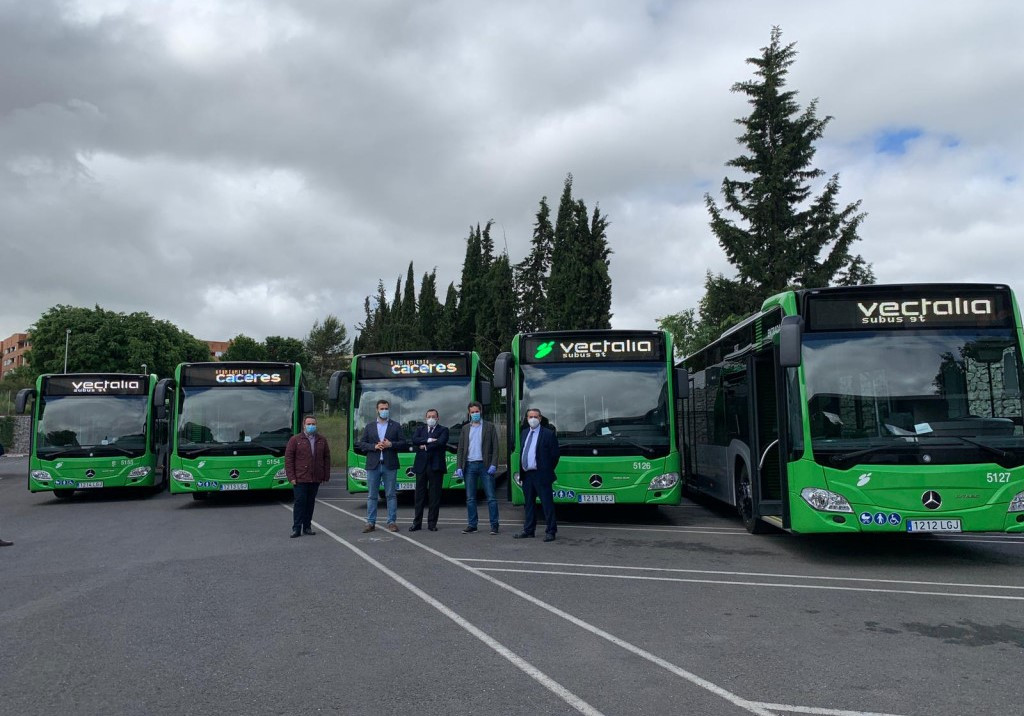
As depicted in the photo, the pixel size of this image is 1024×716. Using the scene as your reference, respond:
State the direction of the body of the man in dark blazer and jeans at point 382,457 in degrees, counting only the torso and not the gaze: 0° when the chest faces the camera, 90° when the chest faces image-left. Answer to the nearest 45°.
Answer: approximately 0°

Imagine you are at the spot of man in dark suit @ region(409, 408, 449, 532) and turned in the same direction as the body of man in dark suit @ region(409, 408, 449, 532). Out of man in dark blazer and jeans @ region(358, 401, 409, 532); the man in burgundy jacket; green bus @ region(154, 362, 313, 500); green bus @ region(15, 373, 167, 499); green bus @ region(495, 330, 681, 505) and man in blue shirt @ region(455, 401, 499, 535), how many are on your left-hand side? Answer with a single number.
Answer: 2

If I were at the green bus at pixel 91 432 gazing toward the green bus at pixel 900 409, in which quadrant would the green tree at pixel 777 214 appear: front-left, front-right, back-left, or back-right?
front-left

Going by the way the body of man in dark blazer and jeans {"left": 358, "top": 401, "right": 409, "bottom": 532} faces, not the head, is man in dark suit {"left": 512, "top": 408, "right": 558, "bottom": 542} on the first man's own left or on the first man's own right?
on the first man's own left

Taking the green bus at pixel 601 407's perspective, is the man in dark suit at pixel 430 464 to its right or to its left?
on its right

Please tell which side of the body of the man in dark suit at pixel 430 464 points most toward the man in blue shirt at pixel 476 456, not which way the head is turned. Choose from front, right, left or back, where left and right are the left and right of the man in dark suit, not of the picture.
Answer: left

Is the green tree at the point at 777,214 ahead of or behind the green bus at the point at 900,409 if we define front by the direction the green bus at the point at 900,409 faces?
behind

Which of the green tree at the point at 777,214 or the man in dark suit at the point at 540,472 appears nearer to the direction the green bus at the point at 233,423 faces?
the man in dark suit

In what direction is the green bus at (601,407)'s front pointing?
toward the camera

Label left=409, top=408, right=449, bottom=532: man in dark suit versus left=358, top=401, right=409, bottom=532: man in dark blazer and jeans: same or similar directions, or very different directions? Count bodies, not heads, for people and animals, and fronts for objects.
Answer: same or similar directions

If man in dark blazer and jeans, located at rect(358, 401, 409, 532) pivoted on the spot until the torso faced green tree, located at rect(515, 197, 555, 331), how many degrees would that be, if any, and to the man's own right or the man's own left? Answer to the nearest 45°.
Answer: approximately 180°

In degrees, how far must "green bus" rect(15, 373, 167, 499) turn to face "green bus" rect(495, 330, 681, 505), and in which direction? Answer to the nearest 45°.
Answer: approximately 45° to its left

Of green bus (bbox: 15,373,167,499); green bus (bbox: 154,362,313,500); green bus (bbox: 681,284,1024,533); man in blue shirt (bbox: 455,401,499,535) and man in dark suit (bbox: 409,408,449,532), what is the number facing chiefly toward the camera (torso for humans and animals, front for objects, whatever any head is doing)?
5

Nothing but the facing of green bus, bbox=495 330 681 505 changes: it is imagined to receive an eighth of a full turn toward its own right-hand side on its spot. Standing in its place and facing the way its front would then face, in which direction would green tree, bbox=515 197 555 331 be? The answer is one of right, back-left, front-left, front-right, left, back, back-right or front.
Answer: back-right

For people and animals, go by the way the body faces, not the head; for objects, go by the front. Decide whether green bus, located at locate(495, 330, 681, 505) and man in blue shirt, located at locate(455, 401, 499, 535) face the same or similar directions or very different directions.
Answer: same or similar directions

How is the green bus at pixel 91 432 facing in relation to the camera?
toward the camera

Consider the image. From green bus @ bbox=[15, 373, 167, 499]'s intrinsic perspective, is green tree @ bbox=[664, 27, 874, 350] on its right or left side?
on its left
